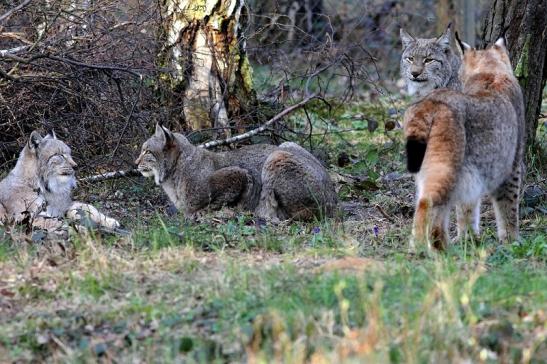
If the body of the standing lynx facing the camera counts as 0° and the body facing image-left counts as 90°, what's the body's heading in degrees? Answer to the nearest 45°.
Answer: approximately 225°

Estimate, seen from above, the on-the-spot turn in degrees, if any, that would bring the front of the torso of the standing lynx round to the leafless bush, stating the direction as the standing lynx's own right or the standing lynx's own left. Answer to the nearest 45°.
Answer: approximately 90° to the standing lynx's own left

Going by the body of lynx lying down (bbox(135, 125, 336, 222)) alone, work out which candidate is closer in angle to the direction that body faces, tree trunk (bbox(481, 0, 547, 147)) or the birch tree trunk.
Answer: the birch tree trunk

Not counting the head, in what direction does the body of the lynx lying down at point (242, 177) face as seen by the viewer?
to the viewer's left

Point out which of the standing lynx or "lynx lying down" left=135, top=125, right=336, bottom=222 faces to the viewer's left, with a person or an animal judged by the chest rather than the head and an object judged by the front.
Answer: the lynx lying down

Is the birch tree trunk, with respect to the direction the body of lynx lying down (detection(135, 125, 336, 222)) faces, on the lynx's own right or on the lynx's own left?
on the lynx's own right

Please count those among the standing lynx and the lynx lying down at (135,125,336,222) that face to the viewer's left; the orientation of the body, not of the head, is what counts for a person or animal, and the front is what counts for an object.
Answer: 1

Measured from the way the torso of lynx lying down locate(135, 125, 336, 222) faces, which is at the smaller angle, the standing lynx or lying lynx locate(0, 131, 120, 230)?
the lying lynx

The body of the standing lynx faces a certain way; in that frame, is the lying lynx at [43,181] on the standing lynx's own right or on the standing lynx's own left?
on the standing lynx's own left

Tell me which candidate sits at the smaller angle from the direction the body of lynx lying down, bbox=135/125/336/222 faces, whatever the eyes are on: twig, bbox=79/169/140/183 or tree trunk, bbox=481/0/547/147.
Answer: the twig
